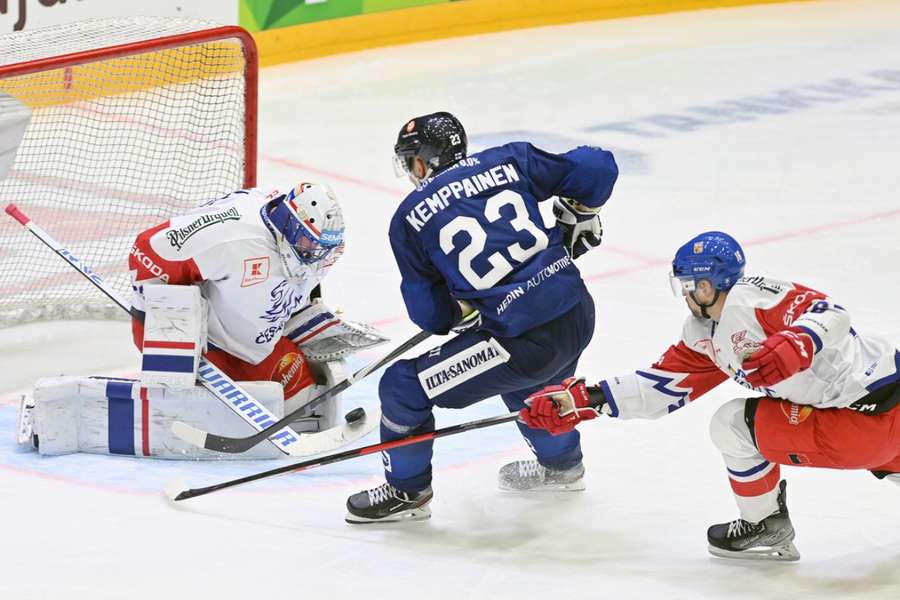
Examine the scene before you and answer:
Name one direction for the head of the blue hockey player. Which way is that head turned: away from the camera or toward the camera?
away from the camera

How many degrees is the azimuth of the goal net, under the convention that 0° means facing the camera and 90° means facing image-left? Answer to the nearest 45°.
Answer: approximately 315°

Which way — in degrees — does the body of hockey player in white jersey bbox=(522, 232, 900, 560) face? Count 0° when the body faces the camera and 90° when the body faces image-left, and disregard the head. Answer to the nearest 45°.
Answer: approximately 90°

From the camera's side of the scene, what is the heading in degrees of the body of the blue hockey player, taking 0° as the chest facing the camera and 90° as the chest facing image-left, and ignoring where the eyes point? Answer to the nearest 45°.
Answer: approximately 135°

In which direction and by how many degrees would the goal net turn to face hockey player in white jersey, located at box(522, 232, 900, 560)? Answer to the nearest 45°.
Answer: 0° — it already faces them

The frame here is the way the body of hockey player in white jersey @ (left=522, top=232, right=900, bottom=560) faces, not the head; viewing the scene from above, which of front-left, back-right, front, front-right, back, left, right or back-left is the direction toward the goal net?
front-right

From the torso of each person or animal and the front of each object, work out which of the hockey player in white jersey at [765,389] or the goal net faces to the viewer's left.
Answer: the hockey player in white jersey

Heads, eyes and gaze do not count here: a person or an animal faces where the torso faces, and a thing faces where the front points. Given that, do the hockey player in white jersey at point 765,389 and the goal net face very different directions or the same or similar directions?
very different directions

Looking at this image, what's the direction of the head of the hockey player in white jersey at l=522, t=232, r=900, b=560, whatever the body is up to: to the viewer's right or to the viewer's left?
to the viewer's left

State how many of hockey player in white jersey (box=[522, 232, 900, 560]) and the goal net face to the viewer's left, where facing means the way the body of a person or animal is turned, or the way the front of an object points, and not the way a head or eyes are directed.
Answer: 1
